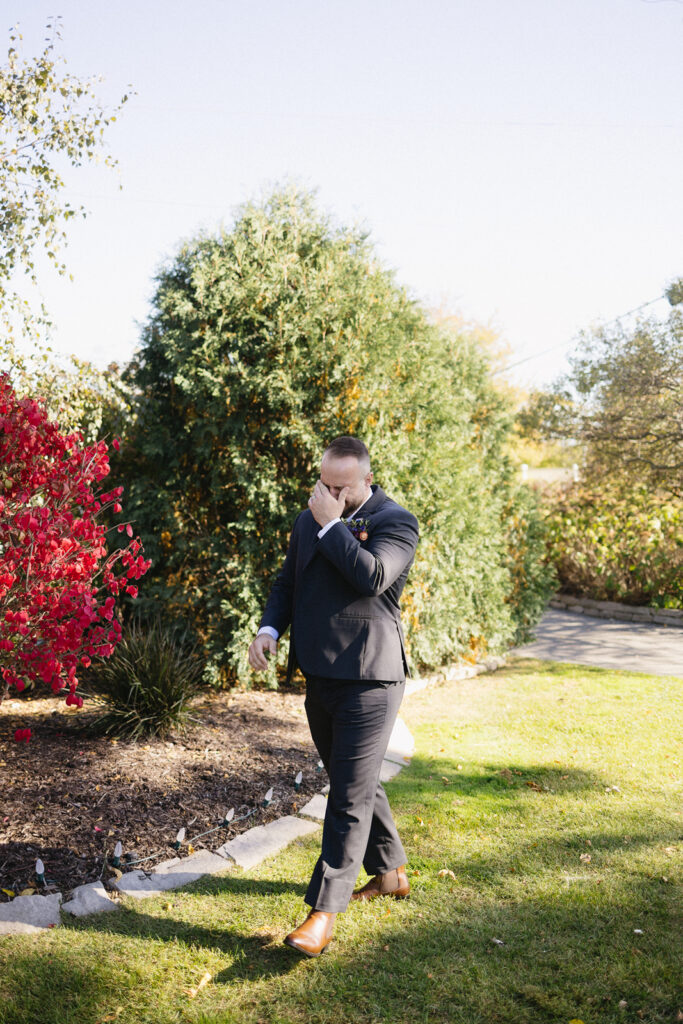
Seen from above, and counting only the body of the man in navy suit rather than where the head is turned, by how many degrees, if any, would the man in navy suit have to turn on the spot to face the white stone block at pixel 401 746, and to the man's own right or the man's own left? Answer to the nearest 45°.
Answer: approximately 135° to the man's own right

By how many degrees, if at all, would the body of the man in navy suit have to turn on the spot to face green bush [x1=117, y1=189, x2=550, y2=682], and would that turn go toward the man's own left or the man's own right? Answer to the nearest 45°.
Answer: approximately 135° to the man's own right

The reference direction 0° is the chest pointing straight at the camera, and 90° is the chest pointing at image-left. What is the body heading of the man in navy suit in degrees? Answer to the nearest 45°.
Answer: approximately 45°
